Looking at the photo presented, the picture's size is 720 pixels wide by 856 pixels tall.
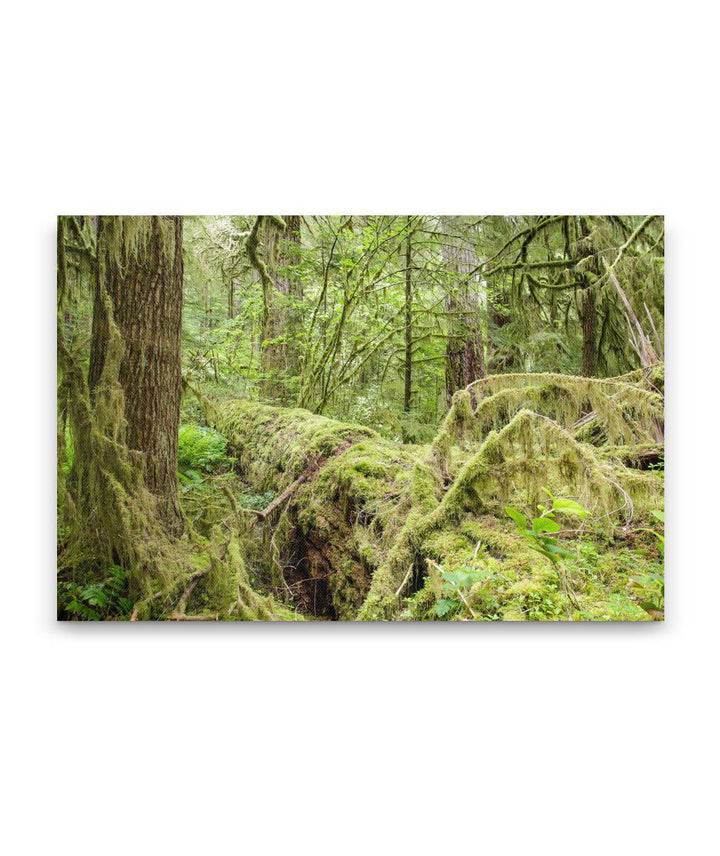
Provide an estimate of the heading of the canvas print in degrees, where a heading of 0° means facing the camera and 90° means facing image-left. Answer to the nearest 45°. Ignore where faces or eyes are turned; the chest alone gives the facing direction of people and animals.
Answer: approximately 0°
